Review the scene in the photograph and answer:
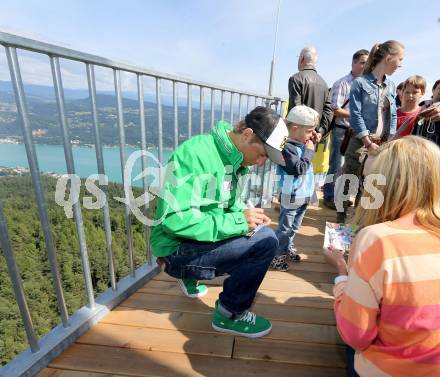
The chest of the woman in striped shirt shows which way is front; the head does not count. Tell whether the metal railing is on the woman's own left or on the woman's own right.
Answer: on the woman's own left

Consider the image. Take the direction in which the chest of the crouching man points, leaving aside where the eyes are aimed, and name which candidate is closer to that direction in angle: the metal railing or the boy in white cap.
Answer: the boy in white cap

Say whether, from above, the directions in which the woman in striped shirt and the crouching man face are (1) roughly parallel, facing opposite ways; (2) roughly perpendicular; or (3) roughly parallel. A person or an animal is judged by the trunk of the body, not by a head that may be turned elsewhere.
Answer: roughly perpendicular

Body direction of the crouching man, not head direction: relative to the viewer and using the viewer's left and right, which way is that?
facing to the right of the viewer

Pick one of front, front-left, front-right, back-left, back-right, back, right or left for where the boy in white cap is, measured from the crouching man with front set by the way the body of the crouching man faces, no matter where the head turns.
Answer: front-left

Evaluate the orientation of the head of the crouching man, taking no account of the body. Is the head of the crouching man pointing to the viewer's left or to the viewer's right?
to the viewer's right

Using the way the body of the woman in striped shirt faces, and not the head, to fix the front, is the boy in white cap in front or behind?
in front
